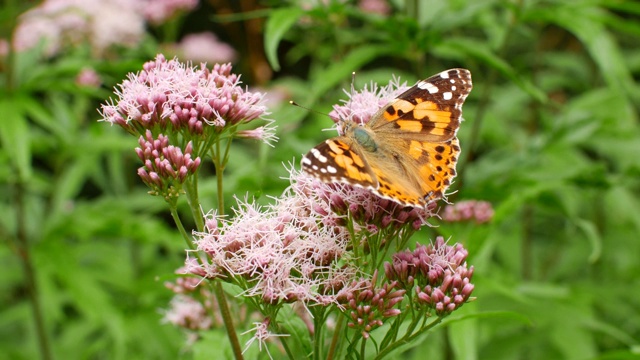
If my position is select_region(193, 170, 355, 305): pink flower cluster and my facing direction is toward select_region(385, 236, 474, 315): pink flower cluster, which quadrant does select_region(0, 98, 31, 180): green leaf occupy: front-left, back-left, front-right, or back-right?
back-left

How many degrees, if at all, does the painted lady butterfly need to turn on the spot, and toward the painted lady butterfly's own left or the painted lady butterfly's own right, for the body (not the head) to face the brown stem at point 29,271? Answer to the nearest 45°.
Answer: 0° — it already faces it

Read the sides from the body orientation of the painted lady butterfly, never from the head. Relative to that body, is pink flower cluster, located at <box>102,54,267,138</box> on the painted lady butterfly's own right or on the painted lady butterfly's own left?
on the painted lady butterfly's own left

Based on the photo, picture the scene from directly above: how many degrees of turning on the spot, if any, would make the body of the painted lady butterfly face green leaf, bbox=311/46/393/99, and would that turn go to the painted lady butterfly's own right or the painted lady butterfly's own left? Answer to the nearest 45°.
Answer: approximately 45° to the painted lady butterfly's own right

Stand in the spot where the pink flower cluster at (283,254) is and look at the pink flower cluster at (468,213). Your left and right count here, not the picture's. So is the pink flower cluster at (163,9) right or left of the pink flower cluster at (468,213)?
left

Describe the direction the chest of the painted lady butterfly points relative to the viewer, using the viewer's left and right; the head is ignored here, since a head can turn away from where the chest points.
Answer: facing away from the viewer and to the left of the viewer

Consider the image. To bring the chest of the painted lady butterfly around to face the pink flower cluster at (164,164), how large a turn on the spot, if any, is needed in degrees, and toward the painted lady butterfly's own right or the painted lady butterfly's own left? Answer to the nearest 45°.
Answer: approximately 45° to the painted lady butterfly's own left

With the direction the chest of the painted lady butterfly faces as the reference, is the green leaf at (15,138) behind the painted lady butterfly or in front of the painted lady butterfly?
in front

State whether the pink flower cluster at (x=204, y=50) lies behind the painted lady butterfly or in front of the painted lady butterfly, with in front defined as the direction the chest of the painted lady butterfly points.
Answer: in front
